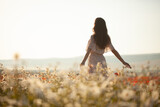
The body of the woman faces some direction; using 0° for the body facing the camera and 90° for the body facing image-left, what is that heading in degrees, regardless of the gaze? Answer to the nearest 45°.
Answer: approximately 180°

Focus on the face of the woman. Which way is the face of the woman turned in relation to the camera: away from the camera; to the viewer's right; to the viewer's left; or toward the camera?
away from the camera
